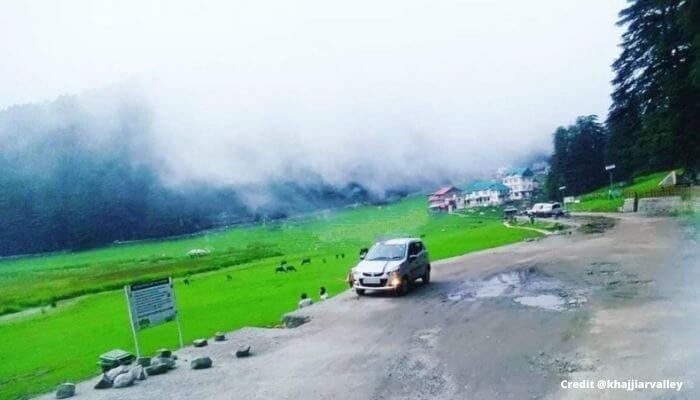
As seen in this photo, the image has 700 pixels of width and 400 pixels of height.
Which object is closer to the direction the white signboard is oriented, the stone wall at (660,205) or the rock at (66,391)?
the rock

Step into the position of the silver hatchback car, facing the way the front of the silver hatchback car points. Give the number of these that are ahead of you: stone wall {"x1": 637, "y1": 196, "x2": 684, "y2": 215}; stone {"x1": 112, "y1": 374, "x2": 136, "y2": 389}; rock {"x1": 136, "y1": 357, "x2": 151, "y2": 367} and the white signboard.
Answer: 3

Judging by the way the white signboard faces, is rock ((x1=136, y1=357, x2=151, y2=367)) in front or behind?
in front

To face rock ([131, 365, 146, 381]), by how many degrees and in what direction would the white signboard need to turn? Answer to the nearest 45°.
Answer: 0° — it already faces it

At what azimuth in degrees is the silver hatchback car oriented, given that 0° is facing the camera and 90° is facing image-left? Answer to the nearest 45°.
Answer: approximately 45°

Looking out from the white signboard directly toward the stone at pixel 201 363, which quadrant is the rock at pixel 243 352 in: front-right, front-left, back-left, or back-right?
front-left

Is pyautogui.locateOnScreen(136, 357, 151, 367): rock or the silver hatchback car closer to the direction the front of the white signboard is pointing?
the rock

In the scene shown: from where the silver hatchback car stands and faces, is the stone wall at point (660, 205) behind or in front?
behind

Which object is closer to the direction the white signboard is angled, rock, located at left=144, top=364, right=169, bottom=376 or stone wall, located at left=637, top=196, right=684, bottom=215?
the rock

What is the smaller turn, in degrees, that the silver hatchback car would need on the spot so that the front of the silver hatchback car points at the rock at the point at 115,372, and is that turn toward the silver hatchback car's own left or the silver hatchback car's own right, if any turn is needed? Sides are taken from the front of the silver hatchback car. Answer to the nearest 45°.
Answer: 0° — it already faces it

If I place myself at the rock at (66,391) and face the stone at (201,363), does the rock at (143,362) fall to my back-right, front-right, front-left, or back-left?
front-left

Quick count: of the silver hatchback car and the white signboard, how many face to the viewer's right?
0

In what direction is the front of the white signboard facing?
toward the camera

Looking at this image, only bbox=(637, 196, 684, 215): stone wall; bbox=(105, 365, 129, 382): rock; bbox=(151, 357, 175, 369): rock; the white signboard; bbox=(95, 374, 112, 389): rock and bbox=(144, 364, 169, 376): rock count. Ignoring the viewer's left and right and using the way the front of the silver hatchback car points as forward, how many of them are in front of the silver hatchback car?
5

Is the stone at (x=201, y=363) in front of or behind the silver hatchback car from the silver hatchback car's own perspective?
in front

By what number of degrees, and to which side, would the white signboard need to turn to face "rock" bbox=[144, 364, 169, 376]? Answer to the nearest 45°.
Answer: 0° — it already faces it
